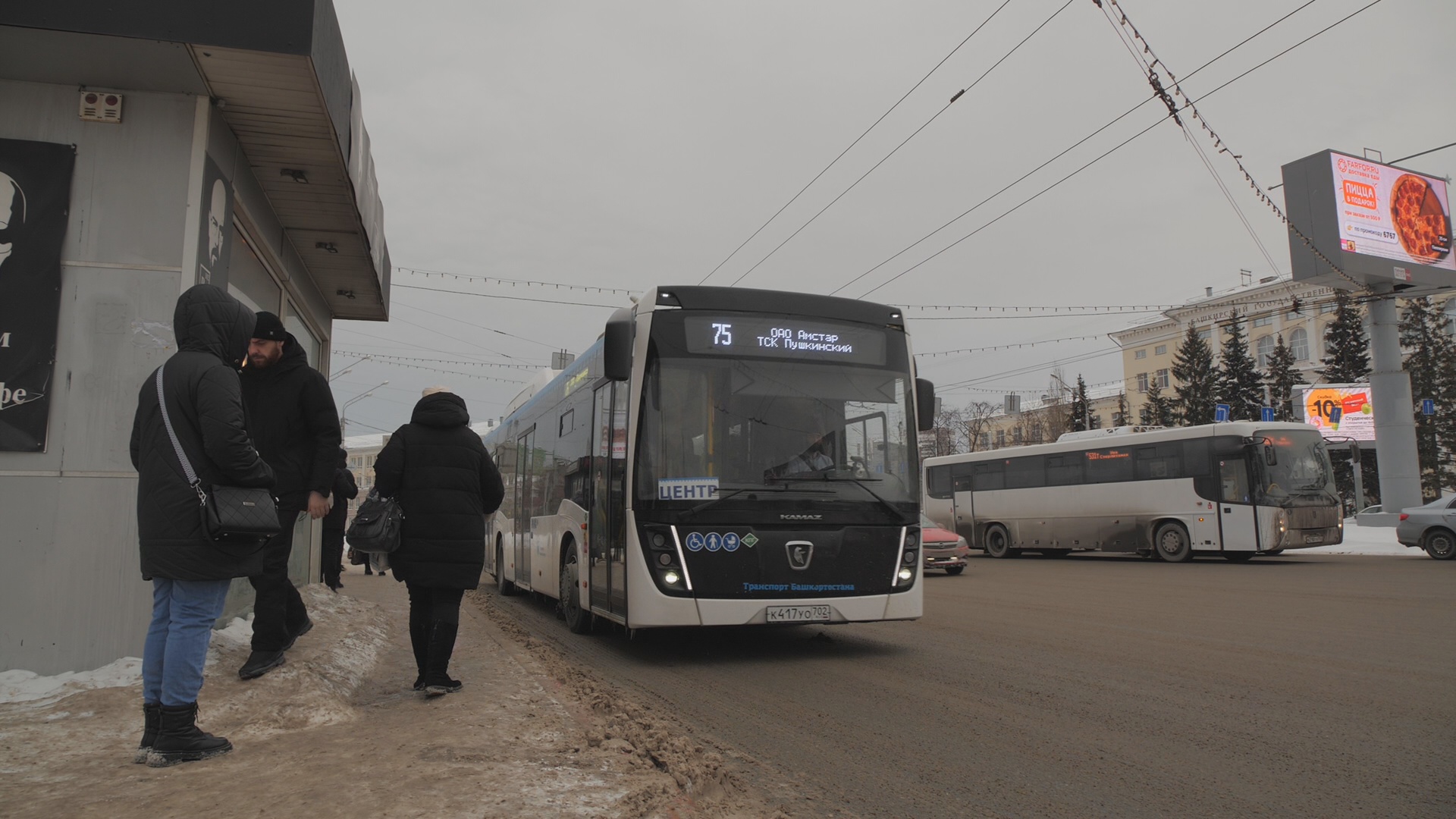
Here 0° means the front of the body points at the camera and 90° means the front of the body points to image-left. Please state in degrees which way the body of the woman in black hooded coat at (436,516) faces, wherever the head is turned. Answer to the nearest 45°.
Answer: approximately 180°

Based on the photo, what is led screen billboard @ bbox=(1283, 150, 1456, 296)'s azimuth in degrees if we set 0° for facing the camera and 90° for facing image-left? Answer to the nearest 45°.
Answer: approximately 315°

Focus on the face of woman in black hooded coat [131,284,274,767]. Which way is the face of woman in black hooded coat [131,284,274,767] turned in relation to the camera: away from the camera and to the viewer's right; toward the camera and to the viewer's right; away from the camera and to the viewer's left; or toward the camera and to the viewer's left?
away from the camera and to the viewer's right

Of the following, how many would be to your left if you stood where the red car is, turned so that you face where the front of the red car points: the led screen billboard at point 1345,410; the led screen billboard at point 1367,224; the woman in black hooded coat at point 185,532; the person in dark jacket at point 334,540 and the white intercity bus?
3

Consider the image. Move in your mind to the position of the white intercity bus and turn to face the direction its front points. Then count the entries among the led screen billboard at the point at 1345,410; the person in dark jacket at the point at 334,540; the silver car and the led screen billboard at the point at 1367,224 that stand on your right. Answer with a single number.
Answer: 1

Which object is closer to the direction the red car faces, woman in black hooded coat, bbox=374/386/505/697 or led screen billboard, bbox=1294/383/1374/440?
the woman in black hooded coat

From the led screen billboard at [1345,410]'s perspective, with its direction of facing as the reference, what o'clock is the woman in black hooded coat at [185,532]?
The woman in black hooded coat is roughly at 12 o'clock from the led screen billboard.

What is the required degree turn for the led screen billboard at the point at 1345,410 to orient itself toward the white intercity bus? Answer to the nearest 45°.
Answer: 0° — it already faces it

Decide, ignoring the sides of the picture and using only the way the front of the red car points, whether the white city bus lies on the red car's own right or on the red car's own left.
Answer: on the red car's own right
